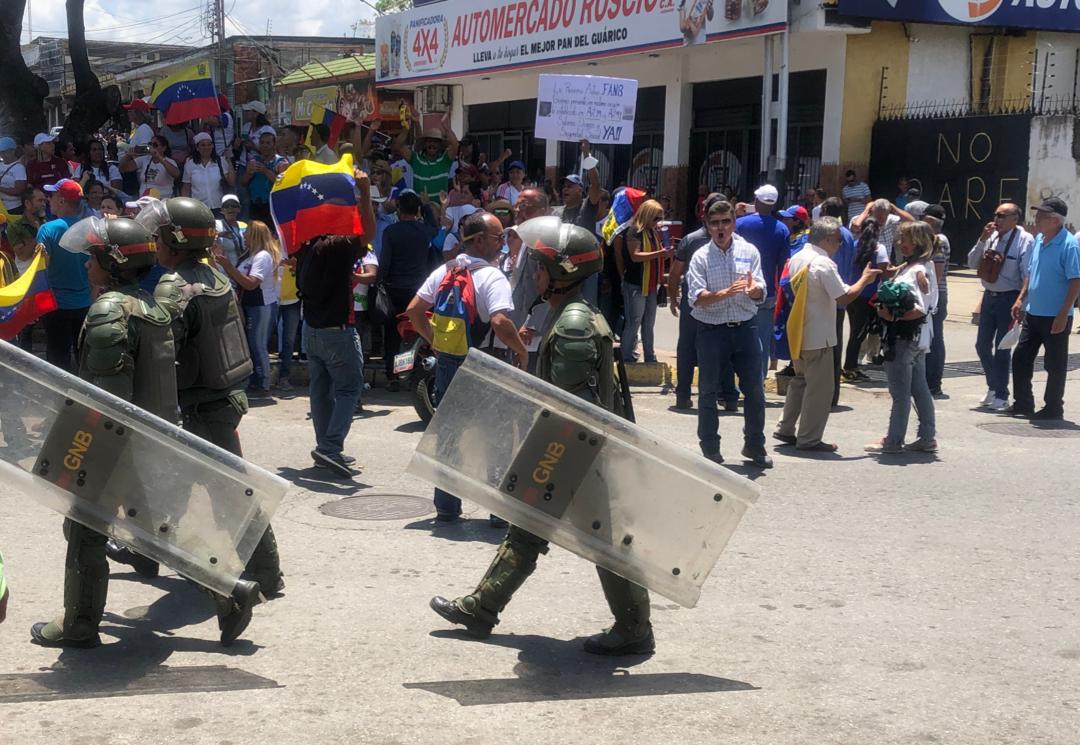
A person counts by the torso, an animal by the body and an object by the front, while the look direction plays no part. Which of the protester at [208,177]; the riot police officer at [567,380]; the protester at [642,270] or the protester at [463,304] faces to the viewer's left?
the riot police officer

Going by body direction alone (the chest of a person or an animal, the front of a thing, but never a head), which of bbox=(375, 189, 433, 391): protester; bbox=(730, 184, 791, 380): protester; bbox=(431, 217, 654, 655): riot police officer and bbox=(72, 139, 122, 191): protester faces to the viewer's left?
the riot police officer

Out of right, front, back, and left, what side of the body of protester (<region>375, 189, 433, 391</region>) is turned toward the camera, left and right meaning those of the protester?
back

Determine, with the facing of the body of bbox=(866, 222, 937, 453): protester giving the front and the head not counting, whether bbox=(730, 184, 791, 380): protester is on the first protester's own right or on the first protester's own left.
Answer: on the first protester's own right

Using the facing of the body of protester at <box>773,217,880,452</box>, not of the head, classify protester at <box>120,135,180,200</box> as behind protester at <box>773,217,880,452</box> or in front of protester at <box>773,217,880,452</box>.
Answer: behind

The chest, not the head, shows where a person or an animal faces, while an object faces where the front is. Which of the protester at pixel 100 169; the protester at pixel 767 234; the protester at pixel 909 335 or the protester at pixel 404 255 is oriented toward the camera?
the protester at pixel 100 169

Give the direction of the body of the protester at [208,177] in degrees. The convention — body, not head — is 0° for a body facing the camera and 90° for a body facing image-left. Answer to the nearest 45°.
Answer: approximately 0°

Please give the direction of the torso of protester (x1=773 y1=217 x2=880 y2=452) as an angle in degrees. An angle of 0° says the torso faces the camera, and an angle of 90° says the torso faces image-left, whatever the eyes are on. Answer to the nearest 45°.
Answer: approximately 270°
